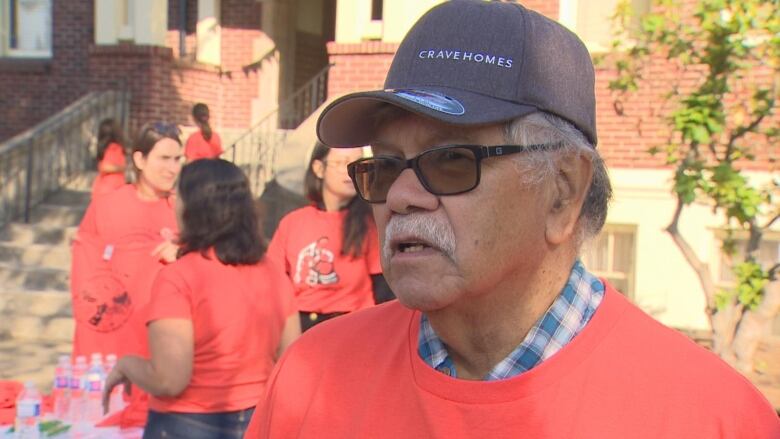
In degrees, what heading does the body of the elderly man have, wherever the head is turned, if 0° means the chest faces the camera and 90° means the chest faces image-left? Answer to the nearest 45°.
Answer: approximately 45°

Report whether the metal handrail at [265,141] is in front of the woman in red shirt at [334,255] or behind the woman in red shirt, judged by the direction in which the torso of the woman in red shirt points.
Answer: behind

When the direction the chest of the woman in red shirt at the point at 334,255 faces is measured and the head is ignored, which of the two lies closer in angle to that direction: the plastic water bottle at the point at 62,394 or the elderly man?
the elderly man

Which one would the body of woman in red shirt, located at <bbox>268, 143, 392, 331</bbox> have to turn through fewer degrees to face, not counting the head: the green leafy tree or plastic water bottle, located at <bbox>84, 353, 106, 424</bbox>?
the plastic water bottle

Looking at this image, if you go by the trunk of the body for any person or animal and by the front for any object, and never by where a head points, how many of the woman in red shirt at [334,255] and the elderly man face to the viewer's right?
0

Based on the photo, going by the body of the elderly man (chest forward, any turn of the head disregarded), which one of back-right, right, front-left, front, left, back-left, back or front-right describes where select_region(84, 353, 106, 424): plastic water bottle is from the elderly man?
right

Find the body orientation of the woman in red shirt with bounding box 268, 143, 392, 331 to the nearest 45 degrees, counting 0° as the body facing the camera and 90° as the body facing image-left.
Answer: approximately 0°

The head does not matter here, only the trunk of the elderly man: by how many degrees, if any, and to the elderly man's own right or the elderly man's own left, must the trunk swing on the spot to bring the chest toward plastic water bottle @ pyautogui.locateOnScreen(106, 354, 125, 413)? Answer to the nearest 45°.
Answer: approximately 90° to the elderly man's own right

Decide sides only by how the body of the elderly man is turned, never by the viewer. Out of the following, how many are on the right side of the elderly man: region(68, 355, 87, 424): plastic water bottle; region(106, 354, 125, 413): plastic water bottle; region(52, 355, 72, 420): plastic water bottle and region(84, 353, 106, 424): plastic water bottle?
4

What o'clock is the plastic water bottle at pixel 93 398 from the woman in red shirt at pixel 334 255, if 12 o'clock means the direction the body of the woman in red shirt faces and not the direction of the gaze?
The plastic water bottle is roughly at 2 o'clock from the woman in red shirt.
